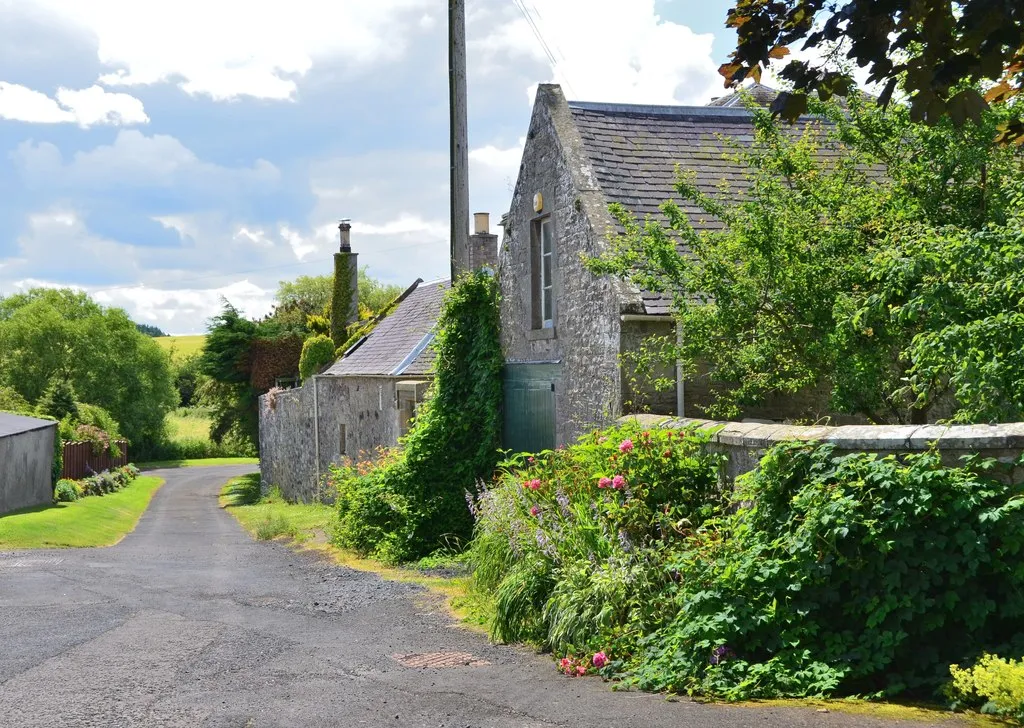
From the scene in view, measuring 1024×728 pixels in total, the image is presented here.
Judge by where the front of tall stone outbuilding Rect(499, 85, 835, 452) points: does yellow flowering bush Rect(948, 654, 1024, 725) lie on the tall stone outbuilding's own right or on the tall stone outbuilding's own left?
on the tall stone outbuilding's own left

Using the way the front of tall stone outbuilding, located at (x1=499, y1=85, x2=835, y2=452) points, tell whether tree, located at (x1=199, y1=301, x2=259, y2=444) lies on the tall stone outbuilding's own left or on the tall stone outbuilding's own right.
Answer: on the tall stone outbuilding's own right

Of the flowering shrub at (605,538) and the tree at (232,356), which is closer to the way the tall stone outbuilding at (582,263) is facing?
the flowering shrub

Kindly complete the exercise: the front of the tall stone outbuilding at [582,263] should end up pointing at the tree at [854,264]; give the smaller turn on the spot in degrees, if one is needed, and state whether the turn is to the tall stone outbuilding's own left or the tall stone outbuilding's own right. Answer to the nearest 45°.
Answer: approximately 90° to the tall stone outbuilding's own left

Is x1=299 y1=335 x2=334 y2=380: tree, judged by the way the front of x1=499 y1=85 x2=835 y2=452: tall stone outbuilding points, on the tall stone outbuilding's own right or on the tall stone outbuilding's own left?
on the tall stone outbuilding's own right

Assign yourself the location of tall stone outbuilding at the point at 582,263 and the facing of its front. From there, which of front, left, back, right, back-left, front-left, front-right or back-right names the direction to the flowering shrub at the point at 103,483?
right

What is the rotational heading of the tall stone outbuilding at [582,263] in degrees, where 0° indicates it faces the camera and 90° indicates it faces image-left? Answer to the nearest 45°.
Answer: approximately 45°

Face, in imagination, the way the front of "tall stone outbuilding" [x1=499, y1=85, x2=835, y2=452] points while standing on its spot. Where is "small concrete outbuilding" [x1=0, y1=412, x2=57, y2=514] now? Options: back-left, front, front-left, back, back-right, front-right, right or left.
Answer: front
